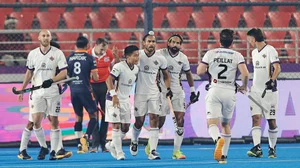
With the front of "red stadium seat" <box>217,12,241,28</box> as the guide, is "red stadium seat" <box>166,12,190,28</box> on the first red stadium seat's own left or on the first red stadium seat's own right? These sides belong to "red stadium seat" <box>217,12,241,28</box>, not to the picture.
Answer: on the first red stadium seat's own right

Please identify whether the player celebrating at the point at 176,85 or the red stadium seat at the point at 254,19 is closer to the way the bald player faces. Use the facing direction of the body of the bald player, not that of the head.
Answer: the player celebrating

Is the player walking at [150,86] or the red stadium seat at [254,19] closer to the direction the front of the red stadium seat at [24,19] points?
the player walking

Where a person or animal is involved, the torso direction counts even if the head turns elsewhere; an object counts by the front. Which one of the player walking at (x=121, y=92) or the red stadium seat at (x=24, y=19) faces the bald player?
the red stadium seat

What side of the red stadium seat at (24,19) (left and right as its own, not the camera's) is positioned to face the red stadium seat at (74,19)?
left

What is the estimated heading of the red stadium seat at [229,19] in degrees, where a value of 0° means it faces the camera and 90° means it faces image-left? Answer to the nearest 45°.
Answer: approximately 0°

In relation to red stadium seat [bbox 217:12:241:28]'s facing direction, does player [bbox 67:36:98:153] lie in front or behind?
in front

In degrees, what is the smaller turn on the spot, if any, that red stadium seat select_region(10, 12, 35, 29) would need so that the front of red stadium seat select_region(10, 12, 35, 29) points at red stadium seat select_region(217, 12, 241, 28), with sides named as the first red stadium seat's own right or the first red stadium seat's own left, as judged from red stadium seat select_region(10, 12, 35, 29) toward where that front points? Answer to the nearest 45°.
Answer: approximately 90° to the first red stadium seat's own left

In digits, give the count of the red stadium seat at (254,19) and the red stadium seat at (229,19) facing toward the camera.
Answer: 2

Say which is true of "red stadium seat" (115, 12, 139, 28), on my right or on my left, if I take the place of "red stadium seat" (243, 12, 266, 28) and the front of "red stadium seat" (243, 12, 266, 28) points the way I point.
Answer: on my right

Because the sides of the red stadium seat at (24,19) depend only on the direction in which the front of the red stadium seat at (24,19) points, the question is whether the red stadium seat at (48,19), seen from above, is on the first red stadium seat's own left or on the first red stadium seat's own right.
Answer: on the first red stadium seat's own left

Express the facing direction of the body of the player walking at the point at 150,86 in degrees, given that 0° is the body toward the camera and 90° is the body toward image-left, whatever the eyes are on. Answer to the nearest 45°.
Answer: approximately 0°
